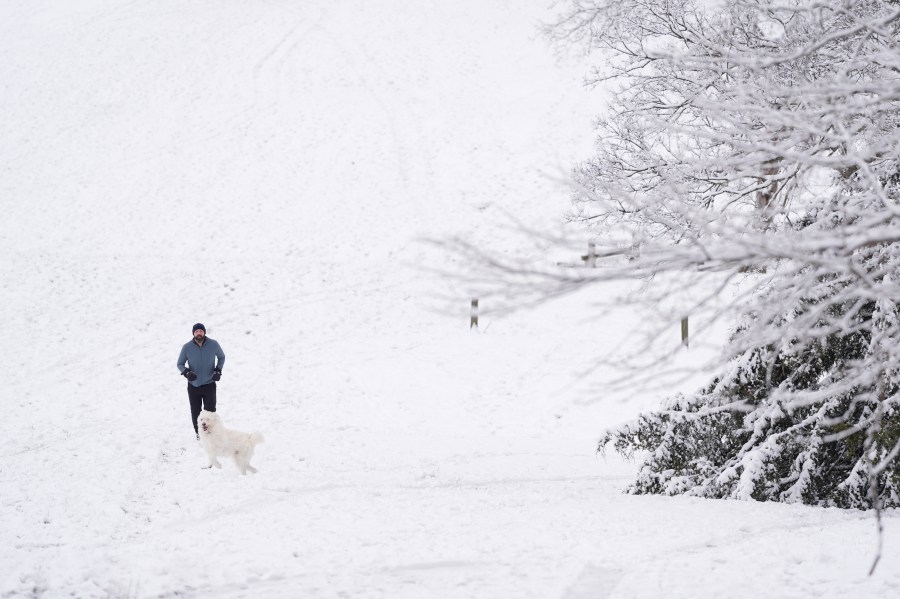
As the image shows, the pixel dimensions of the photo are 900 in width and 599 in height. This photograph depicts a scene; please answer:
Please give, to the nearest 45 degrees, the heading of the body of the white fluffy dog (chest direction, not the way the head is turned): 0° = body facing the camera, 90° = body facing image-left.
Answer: approximately 90°

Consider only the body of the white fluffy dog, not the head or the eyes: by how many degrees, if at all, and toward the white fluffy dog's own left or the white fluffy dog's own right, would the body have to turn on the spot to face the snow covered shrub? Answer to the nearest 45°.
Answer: approximately 135° to the white fluffy dog's own left

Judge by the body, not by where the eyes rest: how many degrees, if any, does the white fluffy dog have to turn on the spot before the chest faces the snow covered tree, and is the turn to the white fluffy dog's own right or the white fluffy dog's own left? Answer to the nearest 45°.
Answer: approximately 135° to the white fluffy dog's own left
